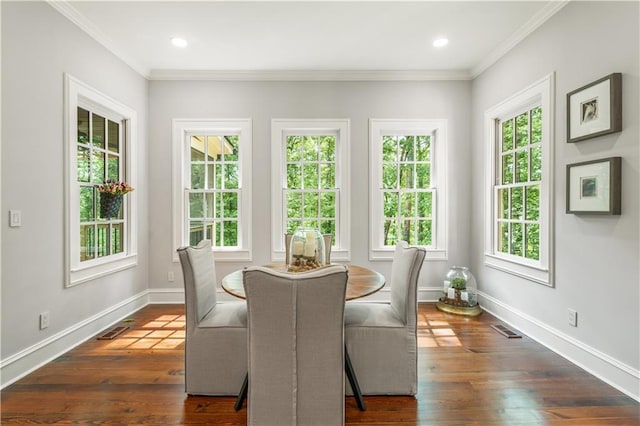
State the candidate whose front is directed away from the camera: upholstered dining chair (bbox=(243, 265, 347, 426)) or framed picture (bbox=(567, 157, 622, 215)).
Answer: the upholstered dining chair

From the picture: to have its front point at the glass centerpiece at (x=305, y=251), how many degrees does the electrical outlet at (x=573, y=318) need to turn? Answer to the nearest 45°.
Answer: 0° — it already faces it

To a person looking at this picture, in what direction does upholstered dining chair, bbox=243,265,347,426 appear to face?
facing away from the viewer

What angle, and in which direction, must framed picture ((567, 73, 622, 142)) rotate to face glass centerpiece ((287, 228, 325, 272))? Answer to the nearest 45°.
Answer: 0° — it already faces it

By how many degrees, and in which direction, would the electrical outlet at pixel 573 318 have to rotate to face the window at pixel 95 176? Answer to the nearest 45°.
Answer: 0° — it already faces it

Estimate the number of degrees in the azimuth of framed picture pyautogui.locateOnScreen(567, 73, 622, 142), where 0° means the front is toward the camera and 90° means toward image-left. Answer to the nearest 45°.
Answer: approximately 45°

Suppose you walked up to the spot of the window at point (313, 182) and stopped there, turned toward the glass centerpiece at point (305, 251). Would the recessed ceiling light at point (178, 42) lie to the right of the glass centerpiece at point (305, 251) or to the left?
right

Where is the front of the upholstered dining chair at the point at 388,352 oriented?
to the viewer's left

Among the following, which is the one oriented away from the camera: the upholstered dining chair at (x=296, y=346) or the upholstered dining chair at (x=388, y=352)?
the upholstered dining chair at (x=296, y=346)

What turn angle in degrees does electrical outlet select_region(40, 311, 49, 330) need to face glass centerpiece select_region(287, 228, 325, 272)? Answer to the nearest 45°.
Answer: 0° — it already faces it

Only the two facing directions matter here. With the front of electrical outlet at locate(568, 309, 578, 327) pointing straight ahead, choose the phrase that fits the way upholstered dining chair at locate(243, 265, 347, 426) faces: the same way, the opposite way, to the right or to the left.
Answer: to the right
